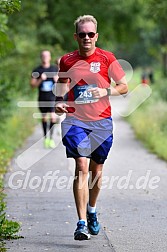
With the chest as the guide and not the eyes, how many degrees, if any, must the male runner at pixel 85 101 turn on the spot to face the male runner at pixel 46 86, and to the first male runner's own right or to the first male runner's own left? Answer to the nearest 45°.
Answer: approximately 180°

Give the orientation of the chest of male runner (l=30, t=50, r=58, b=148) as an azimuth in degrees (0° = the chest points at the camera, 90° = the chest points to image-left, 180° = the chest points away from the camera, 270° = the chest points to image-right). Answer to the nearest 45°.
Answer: approximately 0°

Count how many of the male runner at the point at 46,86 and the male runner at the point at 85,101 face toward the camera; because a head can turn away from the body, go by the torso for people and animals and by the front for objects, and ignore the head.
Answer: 2

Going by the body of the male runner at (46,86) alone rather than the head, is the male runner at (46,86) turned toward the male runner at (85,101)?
yes
